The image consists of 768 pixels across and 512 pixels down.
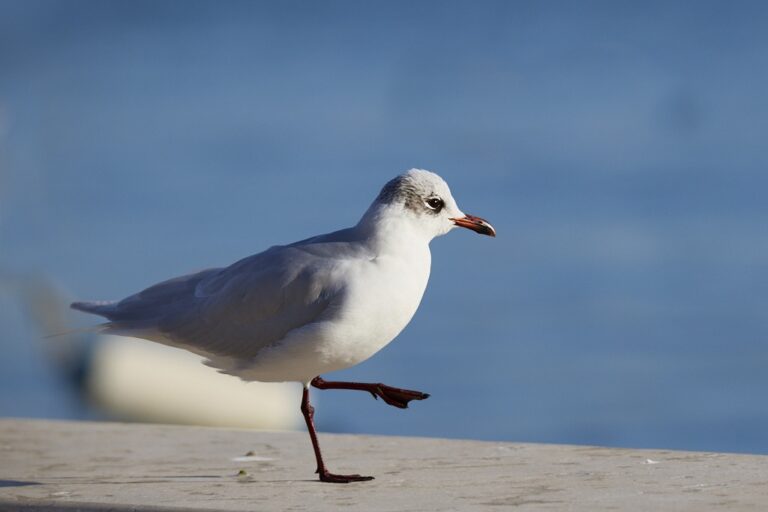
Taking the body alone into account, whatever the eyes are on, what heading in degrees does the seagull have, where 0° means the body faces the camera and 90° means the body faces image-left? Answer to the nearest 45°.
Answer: approximately 270°

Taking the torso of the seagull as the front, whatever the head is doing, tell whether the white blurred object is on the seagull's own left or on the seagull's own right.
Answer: on the seagull's own left
